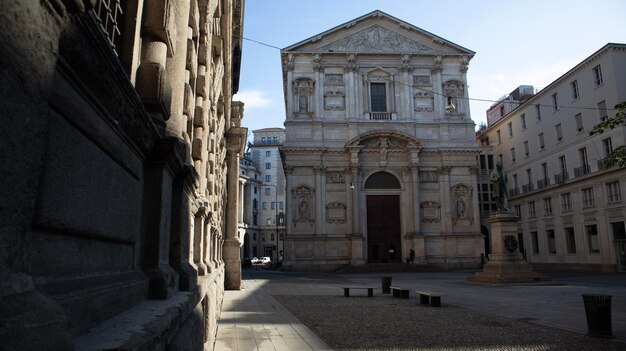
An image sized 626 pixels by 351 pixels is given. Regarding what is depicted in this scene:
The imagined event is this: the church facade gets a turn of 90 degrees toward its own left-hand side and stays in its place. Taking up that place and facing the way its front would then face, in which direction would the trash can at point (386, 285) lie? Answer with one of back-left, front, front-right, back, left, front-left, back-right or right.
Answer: right

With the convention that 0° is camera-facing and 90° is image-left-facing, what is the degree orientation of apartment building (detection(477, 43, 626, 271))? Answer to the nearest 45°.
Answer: approximately 45°

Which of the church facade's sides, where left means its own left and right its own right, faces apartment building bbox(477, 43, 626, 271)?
left

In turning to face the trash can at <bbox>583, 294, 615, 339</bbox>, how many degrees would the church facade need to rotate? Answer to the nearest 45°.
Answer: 0° — it already faces it

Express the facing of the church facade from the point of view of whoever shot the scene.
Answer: facing the viewer

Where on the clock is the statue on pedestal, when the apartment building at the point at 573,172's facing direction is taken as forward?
The statue on pedestal is roughly at 11 o'clock from the apartment building.

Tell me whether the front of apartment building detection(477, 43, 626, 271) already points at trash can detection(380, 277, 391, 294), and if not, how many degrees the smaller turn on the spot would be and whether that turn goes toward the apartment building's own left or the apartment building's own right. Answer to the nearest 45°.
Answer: approximately 45° to the apartment building's own left

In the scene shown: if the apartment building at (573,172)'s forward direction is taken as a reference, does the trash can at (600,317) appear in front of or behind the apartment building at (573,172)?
in front

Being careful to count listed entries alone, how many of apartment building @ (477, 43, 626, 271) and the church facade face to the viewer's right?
0

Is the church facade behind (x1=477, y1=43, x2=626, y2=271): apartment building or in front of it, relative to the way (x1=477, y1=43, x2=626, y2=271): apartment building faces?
in front
